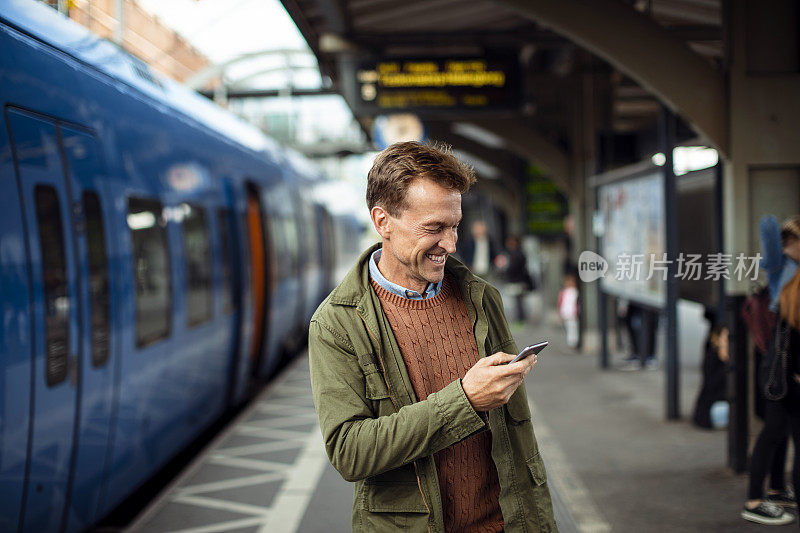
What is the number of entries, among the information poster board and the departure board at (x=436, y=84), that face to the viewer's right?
0

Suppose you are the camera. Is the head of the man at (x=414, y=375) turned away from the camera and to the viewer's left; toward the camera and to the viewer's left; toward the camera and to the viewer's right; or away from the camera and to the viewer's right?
toward the camera and to the viewer's right

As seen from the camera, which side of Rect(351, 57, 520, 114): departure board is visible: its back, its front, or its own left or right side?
front

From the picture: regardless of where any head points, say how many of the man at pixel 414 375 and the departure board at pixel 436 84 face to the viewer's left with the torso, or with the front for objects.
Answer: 0

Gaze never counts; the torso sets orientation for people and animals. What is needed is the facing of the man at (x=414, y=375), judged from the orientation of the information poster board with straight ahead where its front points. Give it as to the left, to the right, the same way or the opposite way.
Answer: to the left

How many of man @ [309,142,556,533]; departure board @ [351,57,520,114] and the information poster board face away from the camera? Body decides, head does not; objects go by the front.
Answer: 0

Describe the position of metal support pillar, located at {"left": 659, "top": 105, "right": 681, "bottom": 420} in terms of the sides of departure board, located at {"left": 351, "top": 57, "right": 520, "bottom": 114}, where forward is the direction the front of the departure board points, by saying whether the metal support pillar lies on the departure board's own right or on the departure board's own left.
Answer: on the departure board's own left

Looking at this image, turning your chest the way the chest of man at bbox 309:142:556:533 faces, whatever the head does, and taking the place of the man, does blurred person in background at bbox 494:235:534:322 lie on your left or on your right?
on your left

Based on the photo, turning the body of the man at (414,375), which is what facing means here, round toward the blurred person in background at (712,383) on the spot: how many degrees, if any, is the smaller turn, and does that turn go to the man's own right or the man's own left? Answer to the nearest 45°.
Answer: approximately 90° to the man's own left

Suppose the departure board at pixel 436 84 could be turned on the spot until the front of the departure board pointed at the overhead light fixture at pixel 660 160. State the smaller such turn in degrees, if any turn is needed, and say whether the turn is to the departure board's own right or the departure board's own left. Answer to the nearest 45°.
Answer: approximately 45° to the departure board's own left

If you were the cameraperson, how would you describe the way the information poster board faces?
facing the viewer and to the left of the viewer

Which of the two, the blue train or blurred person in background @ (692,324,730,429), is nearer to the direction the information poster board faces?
the blue train

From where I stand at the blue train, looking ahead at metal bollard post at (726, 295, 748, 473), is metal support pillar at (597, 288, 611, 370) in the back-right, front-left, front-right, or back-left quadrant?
front-left
